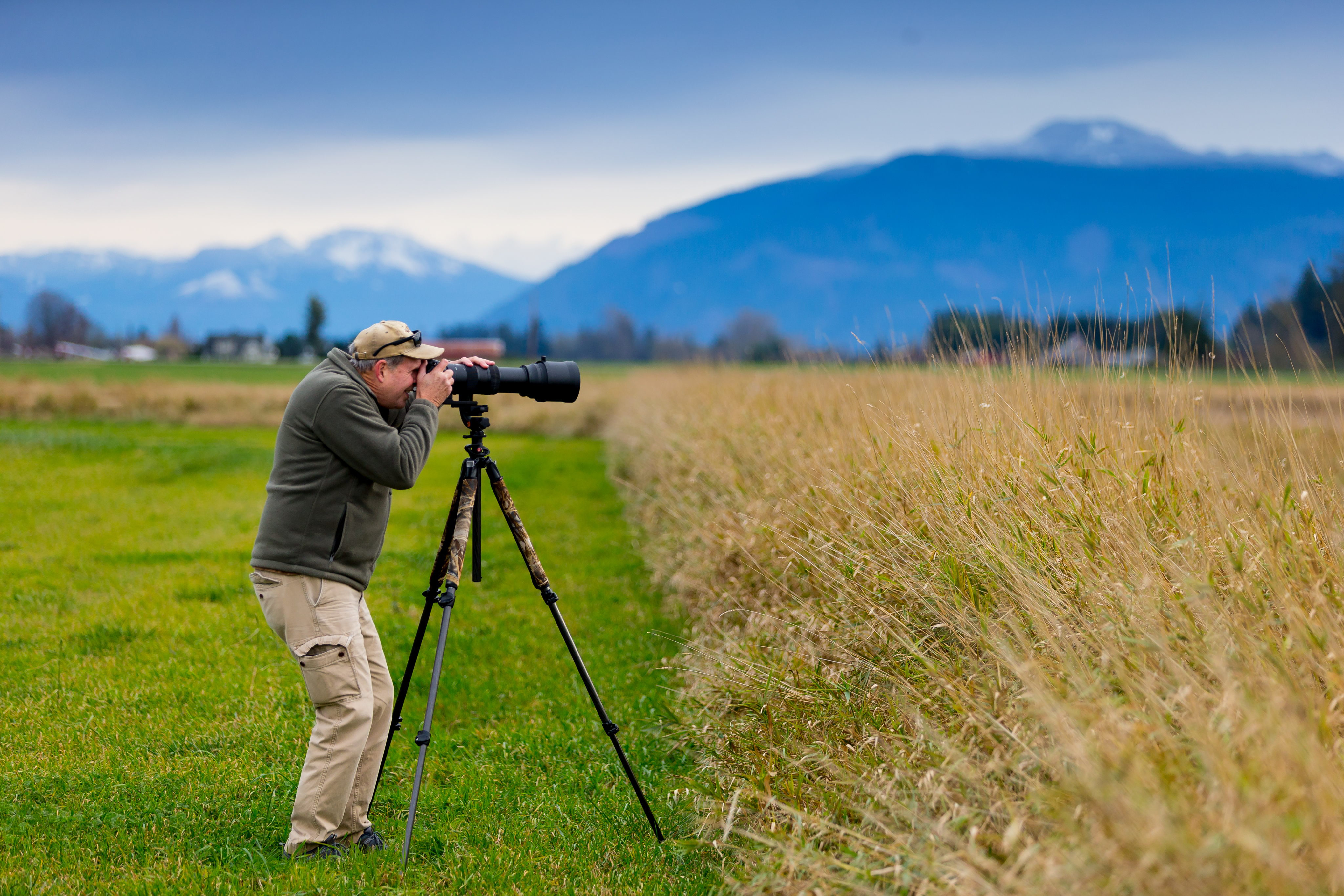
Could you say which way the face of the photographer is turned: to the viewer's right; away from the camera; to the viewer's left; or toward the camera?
to the viewer's right

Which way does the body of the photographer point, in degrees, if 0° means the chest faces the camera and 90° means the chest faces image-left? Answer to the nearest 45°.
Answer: approximately 270°
